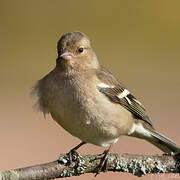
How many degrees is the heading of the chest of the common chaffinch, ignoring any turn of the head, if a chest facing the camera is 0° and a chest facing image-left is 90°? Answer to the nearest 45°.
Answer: approximately 45°
